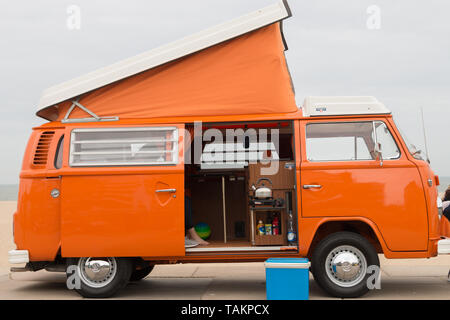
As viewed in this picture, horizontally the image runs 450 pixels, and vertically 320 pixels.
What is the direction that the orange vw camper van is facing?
to the viewer's right
